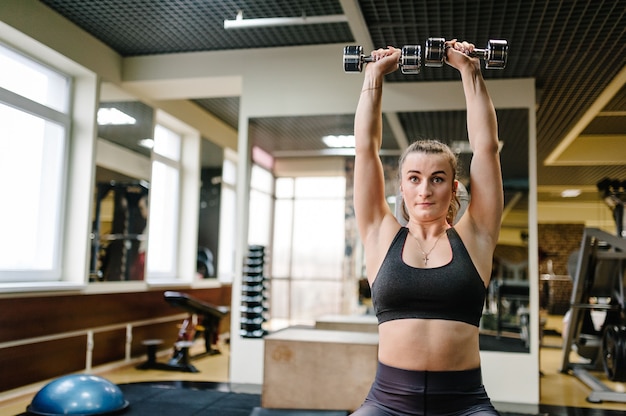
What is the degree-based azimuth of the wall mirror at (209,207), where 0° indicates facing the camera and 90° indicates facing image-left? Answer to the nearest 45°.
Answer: approximately 315°

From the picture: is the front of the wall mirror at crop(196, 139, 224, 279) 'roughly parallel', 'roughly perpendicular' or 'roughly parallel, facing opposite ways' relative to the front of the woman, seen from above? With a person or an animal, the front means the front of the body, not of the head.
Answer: roughly perpendicular

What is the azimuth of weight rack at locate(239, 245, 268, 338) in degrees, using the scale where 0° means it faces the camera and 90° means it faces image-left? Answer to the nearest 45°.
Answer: approximately 0°

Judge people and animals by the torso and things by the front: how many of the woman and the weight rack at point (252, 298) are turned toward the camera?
2

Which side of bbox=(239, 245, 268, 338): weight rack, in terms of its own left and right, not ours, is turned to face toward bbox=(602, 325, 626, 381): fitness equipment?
left

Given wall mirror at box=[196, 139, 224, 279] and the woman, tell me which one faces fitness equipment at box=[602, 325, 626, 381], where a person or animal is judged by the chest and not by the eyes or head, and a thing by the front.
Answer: the wall mirror

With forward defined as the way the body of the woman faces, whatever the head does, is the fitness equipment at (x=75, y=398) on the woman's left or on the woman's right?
on the woman's right

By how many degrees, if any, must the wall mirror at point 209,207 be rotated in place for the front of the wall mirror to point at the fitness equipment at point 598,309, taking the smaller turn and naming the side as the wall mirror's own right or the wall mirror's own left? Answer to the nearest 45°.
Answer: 0° — it already faces it

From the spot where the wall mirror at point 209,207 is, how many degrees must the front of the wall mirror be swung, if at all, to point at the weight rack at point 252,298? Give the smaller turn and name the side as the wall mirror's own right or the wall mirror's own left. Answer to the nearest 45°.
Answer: approximately 45° to the wall mirror's own right
